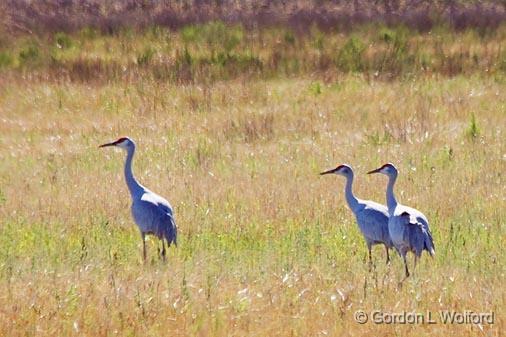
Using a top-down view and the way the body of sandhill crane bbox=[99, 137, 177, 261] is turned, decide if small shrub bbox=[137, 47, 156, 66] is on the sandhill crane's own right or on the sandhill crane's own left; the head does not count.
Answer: on the sandhill crane's own right

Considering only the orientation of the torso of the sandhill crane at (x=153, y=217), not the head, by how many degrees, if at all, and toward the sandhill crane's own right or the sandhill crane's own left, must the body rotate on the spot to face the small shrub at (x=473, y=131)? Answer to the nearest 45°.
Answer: approximately 135° to the sandhill crane's own right

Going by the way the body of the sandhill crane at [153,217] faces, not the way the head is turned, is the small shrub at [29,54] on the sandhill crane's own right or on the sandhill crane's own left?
on the sandhill crane's own right

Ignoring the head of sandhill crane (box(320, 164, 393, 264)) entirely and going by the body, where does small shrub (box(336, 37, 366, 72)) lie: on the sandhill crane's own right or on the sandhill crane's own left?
on the sandhill crane's own right

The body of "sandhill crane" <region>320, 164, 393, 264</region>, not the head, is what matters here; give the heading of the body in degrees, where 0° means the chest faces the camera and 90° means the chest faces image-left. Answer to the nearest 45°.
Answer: approximately 90°

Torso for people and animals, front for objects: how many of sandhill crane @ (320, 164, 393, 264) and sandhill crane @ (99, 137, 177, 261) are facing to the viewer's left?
2

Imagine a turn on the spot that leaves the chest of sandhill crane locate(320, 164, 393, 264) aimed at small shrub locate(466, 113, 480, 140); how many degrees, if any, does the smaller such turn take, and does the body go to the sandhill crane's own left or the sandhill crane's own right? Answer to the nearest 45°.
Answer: approximately 90° to the sandhill crane's own right

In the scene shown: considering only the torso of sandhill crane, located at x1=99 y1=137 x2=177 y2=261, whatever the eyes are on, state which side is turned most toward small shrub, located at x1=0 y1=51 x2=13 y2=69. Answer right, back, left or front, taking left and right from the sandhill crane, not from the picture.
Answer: right

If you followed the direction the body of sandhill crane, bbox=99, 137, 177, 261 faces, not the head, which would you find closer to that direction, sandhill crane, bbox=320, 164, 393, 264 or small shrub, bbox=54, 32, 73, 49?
the small shrub

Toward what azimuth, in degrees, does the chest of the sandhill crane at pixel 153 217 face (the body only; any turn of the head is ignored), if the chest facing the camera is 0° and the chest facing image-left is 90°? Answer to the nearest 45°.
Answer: approximately 90°
